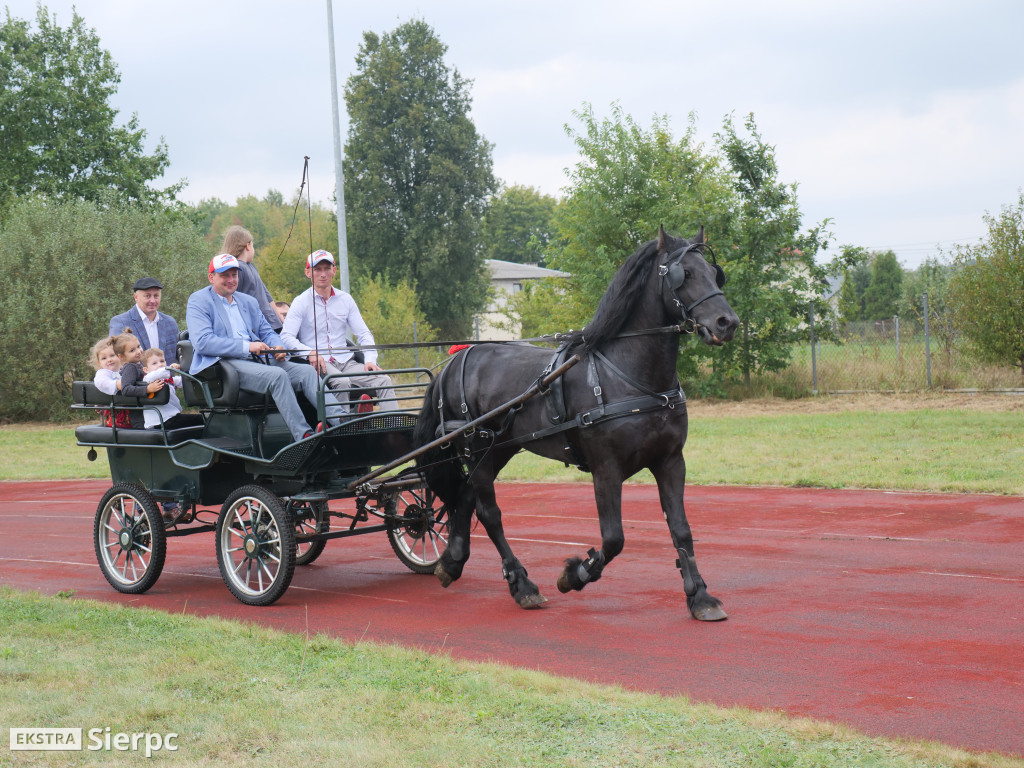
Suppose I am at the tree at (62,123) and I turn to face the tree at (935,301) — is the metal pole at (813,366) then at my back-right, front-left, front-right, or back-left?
front-right

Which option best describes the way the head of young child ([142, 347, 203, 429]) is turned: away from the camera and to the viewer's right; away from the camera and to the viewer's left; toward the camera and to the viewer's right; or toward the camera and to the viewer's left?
toward the camera and to the viewer's right

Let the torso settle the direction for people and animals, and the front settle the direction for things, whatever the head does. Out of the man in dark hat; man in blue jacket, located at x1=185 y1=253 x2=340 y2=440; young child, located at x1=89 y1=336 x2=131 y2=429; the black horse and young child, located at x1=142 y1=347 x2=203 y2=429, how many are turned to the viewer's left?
0

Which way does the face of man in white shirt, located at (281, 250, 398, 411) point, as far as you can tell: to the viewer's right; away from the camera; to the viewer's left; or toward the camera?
toward the camera

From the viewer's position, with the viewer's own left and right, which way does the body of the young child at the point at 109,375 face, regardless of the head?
facing the viewer and to the right of the viewer

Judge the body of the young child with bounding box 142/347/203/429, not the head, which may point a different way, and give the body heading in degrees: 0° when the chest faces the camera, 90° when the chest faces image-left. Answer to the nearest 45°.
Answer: approximately 315°

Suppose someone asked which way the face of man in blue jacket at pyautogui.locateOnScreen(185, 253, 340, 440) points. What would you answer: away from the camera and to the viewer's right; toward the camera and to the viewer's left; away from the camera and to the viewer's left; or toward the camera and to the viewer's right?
toward the camera and to the viewer's right

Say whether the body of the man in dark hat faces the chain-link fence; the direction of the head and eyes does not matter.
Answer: no

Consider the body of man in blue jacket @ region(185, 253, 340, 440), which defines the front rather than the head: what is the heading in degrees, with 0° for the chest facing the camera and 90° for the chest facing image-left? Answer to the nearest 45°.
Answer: approximately 315°

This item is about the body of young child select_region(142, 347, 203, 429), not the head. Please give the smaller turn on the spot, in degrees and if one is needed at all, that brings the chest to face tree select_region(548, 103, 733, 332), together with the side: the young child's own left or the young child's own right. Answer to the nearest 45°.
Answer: approximately 90° to the young child's own left

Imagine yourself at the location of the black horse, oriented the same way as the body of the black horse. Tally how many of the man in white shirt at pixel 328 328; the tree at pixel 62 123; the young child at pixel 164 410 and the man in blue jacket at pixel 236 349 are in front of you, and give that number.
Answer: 0

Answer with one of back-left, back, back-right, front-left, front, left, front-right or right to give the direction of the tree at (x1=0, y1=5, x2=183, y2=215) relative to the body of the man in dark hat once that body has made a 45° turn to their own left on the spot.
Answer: left

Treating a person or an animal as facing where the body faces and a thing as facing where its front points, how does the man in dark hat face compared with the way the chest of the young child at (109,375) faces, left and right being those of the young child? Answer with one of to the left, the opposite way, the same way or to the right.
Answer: the same way

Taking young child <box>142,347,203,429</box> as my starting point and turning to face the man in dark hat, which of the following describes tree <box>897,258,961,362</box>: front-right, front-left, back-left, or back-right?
front-right

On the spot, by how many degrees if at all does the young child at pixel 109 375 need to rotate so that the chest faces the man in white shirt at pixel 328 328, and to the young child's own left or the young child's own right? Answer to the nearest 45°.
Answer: approximately 45° to the young child's own left

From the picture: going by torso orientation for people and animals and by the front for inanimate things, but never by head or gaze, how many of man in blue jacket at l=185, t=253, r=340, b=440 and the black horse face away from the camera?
0

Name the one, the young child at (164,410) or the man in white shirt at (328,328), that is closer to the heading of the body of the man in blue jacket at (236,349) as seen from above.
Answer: the man in white shirt
